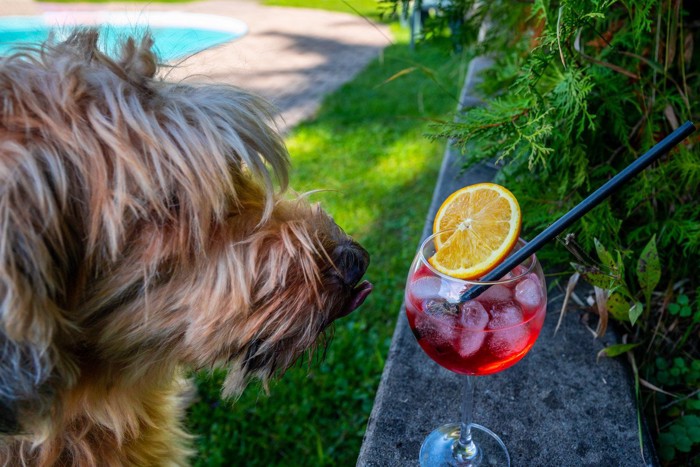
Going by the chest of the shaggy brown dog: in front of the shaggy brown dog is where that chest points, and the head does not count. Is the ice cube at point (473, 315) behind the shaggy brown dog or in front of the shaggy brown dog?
in front

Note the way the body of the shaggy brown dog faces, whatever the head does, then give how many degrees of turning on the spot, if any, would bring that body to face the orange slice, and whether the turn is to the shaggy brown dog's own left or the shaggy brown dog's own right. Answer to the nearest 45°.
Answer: approximately 45° to the shaggy brown dog's own right

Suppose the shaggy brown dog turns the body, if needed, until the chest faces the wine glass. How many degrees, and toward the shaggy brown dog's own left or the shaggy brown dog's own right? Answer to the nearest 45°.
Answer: approximately 45° to the shaggy brown dog's own right

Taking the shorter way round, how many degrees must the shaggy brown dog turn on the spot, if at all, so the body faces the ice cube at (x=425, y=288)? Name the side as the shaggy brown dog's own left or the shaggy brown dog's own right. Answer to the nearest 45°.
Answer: approximately 45° to the shaggy brown dog's own right

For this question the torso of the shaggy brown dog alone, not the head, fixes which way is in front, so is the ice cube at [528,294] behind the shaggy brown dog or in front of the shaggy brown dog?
in front

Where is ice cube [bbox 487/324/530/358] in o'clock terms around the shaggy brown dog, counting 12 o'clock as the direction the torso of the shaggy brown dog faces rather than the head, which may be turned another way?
The ice cube is roughly at 1 o'clock from the shaggy brown dog.

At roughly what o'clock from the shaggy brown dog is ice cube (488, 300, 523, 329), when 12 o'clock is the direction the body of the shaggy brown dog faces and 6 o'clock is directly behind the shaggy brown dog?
The ice cube is roughly at 1 o'clock from the shaggy brown dog.

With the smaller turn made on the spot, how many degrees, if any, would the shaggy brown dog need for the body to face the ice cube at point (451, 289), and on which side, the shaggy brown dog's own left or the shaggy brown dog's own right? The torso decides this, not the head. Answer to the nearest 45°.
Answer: approximately 45° to the shaggy brown dog's own right

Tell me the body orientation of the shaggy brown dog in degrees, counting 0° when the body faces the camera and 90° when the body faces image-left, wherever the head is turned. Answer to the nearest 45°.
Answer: approximately 270°
